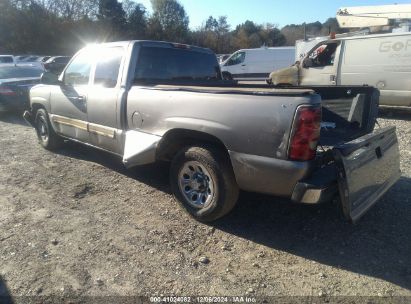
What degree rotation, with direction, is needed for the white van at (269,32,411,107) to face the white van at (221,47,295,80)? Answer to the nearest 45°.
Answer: approximately 45° to its right

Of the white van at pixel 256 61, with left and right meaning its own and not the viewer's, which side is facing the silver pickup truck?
left

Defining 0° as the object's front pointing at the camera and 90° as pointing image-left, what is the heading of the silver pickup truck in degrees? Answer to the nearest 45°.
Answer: approximately 135°

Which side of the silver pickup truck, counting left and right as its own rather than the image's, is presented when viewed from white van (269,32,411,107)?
right

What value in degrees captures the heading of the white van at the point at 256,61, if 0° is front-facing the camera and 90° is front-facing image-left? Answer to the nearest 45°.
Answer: approximately 90°

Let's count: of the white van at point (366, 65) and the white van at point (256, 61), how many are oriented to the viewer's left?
2

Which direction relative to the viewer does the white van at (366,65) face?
to the viewer's left

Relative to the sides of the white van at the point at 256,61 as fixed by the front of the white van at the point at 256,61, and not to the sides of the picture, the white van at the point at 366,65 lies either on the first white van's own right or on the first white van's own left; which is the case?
on the first white van's own left
